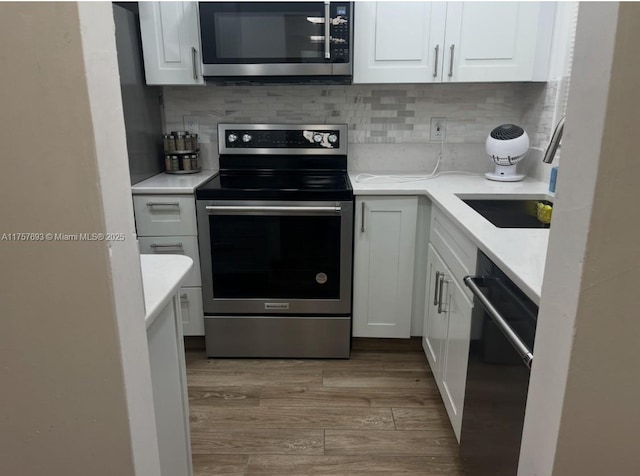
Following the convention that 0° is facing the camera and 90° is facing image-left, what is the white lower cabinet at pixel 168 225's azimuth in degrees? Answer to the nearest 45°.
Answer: approximately 0°

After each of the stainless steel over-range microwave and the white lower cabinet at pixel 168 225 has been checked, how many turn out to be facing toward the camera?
2

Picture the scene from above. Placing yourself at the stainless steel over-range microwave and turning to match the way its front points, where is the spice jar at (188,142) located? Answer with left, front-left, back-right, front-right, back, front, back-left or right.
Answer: back-right

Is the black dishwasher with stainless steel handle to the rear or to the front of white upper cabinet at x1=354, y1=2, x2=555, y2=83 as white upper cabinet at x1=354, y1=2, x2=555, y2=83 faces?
to the front

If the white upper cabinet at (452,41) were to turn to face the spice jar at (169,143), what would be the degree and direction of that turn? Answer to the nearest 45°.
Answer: approximately 90° to its right

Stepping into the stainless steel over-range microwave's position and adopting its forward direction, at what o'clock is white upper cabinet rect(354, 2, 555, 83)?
The white upper cabinet is roughly at 9 o'clock from the stainless steel over-range microwave.
